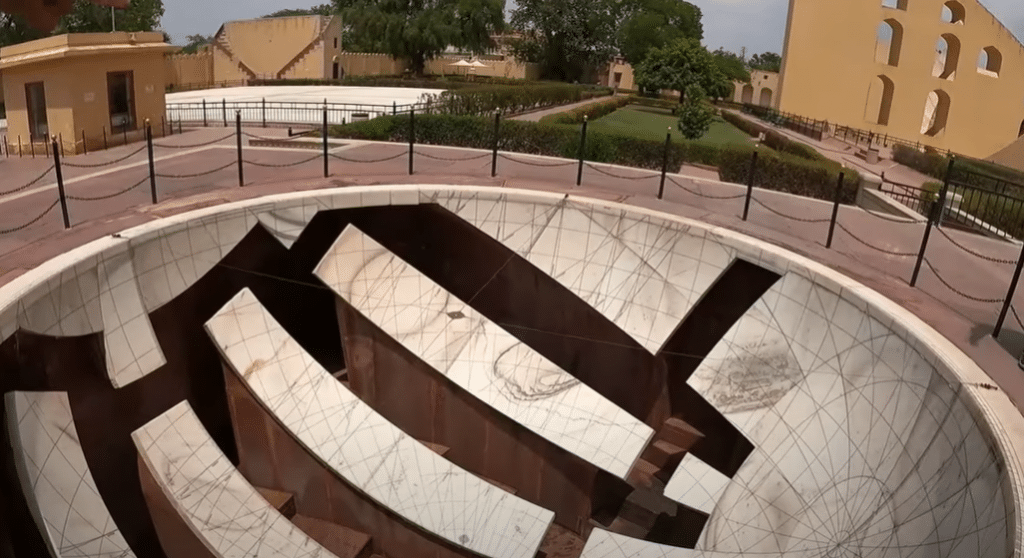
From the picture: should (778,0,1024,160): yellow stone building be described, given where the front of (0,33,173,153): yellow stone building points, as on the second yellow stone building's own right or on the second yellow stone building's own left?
on the second yellow stone building's own left

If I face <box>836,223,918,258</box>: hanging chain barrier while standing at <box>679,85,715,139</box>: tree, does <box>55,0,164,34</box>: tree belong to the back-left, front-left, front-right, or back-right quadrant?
back-right

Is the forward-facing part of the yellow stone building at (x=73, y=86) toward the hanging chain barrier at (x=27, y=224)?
yes

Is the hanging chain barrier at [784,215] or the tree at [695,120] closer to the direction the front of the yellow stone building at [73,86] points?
the hanging chain barrier

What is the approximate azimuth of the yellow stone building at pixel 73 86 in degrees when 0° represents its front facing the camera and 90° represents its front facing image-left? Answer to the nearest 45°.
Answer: approximately 0°

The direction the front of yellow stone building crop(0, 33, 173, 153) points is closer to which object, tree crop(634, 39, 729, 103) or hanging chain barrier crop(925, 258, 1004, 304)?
the hanging chain barrier

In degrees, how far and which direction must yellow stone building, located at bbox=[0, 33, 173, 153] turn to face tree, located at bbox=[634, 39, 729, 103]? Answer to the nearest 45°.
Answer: approximately 135° to its left

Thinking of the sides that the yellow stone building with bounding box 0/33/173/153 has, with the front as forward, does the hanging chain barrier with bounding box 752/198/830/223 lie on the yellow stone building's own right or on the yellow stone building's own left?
on the yellow stone building's own left

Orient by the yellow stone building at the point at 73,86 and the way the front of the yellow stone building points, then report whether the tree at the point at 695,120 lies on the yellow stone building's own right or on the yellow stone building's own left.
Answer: on the yellow stone building's own left

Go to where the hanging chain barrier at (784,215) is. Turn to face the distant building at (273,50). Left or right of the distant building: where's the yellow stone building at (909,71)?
right

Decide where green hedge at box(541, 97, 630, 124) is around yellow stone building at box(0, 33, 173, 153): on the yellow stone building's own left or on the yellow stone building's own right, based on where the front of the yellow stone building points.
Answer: on the yellow stone building's own left

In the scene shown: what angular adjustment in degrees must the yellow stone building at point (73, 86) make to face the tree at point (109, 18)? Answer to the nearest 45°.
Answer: approximately 180°

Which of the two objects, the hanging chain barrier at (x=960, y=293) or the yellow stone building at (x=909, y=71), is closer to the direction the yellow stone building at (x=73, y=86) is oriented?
the hanging chain barrier
